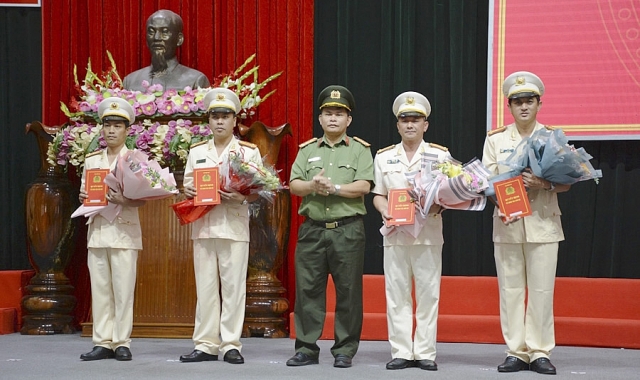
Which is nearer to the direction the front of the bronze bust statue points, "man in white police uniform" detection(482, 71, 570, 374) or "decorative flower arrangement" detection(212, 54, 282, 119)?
the man in white police uniform

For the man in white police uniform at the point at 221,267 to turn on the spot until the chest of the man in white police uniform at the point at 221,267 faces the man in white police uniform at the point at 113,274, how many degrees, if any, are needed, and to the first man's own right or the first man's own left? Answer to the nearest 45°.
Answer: approximately 90° to the first man's own right

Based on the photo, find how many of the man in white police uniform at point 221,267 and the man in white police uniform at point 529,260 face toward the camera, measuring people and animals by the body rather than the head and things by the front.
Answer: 2

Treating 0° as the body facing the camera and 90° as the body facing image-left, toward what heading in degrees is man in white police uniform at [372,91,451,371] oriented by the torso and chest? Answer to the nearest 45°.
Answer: approximately 0°

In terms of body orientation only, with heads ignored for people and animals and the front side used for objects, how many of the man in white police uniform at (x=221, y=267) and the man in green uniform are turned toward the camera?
2

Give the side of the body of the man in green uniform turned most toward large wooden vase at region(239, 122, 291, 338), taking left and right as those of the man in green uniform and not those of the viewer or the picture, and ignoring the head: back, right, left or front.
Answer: back

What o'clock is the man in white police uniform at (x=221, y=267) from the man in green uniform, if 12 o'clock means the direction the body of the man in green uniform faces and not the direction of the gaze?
The man in white police uniform is roughly at 3 o'clock from the man in green uniform.

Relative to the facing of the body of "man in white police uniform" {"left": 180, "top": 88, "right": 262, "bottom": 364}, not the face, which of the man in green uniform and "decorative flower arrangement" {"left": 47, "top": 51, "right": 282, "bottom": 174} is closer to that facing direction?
the man in green uniform

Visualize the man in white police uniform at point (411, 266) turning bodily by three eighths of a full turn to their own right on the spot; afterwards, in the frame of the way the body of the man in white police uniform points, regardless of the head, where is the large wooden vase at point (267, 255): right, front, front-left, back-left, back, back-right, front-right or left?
front

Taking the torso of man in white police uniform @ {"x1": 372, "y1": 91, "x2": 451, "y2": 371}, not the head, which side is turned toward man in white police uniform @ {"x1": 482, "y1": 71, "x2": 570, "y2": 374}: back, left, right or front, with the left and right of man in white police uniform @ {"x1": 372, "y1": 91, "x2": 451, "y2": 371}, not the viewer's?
left

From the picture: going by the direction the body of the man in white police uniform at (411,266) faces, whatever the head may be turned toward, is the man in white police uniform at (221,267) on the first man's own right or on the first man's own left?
on the first man's own right
